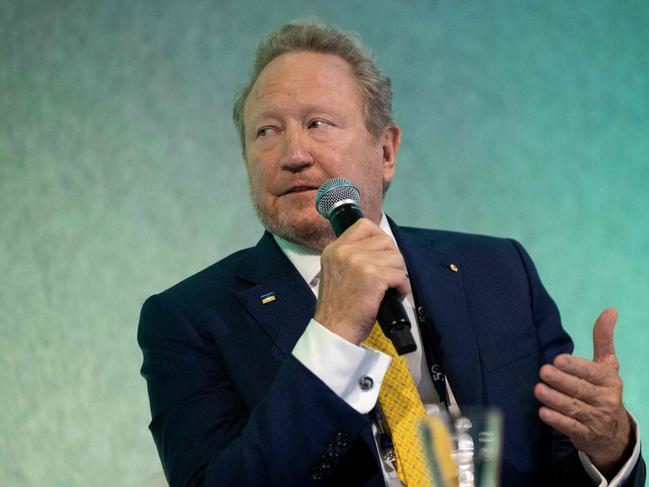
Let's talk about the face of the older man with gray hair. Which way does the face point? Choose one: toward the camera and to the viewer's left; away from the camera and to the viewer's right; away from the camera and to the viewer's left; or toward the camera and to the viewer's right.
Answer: toward the camera and to the viewer's left

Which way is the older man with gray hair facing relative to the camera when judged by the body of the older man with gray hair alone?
toward the camera
